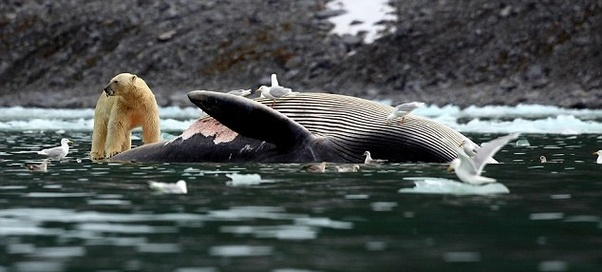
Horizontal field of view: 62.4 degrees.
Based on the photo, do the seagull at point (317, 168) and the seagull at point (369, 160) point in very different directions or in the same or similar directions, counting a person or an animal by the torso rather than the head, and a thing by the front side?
very different directions
